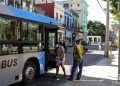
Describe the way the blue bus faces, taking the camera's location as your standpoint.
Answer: facing away from the viewer and to the right of the viewer
